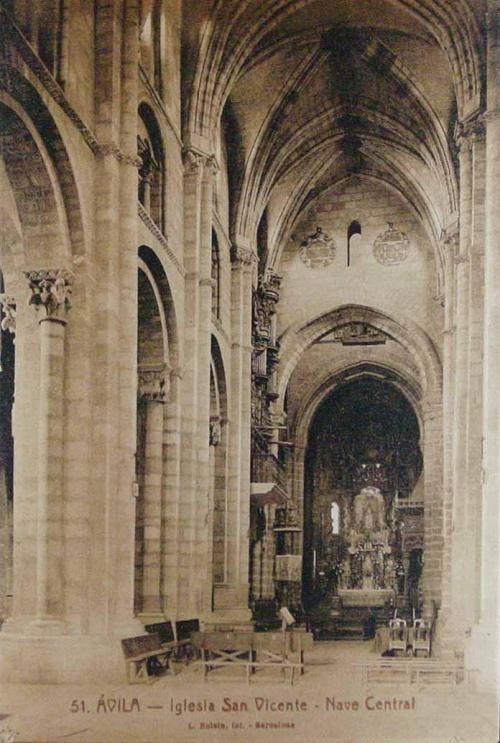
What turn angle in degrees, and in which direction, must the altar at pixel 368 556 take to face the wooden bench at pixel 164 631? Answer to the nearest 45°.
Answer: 0° — it already faces it

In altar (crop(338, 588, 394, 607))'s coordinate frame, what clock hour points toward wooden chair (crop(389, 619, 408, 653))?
The wooden chair is roughly at 12 o'clock from the altar.

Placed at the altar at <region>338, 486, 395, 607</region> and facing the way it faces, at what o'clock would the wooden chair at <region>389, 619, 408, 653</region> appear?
The wooden chair is roughly at 12 o'clock from the altar.

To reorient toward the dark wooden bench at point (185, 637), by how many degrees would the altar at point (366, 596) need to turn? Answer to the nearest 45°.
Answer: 0° — it already faces it

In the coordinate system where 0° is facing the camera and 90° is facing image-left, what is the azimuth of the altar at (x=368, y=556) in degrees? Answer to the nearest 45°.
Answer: approximately 0°

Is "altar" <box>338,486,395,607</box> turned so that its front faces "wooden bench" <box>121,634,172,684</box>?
yes

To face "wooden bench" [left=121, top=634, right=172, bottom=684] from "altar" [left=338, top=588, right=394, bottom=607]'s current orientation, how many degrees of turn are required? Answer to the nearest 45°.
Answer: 0° — it already faces it
